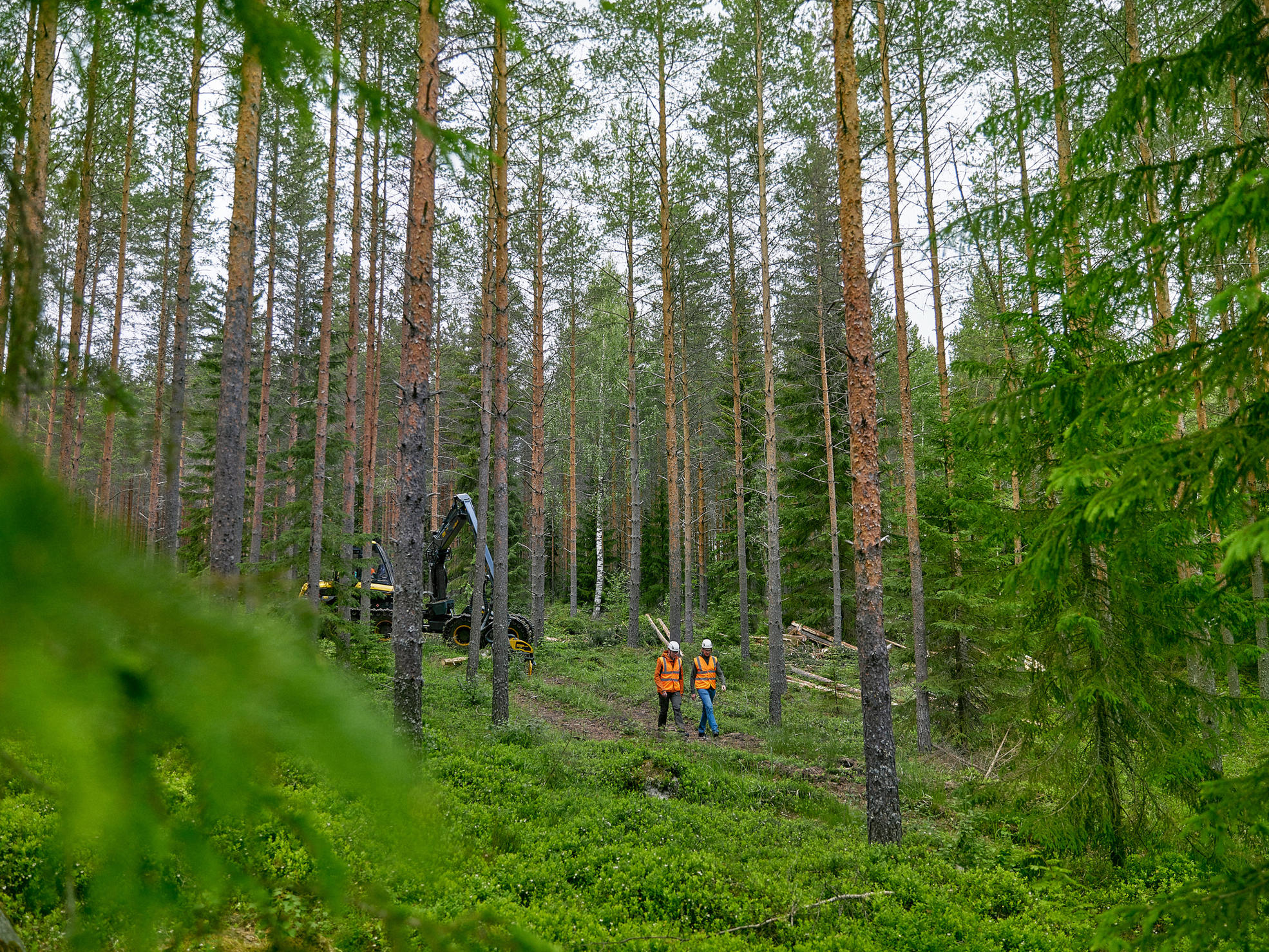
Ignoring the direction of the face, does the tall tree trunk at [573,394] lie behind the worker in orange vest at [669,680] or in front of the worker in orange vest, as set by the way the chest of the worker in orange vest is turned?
behind

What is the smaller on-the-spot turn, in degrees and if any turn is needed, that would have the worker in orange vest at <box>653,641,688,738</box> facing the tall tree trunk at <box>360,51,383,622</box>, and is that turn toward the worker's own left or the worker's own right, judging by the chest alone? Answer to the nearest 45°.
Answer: approximately 180°

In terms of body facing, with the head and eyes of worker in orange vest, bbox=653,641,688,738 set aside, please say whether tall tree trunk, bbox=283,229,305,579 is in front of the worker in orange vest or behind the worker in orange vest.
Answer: behind

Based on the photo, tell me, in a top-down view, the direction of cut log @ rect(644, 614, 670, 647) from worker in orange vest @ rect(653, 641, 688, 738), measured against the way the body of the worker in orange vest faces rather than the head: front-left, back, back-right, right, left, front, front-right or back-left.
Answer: back-left

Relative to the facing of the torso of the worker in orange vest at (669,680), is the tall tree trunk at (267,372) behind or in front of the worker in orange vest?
behind

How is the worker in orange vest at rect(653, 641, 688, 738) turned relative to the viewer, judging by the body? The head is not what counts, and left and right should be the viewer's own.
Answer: facing the viewer and to the right of the viewer

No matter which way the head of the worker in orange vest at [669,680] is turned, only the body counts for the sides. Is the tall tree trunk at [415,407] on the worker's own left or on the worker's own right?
on the worker's own right
